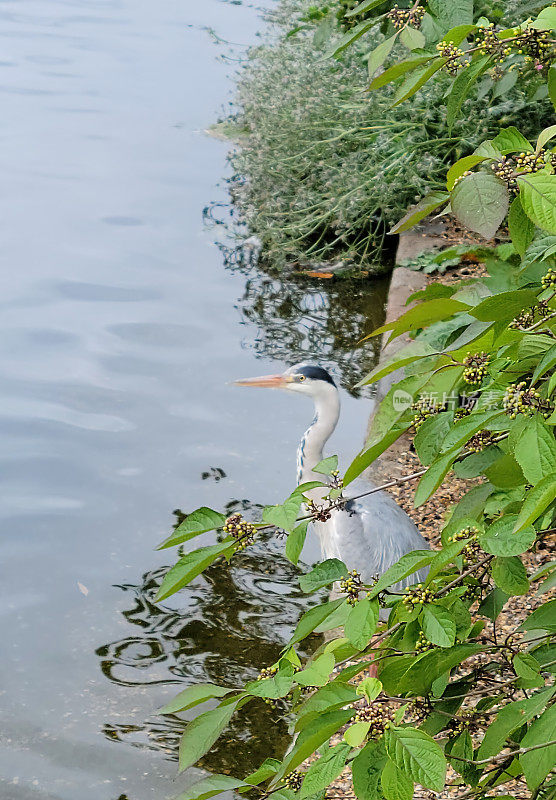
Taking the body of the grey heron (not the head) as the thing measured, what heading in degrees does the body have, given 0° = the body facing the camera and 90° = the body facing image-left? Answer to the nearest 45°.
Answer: approximately 90°

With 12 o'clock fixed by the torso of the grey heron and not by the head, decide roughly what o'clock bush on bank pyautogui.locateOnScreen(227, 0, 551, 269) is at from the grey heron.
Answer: The bush on bank is roughly at 3 o'clock from the grey heron.
